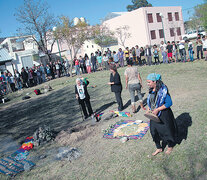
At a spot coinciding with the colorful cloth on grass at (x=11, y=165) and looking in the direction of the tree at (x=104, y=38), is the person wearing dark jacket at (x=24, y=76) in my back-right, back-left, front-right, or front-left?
front-left

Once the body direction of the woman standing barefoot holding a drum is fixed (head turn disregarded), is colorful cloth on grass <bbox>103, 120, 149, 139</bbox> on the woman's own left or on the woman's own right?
on the woman's own right

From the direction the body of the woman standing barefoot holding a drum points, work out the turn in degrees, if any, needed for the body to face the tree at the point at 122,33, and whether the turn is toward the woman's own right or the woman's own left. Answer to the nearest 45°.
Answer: approximately 135° to the woman's own right

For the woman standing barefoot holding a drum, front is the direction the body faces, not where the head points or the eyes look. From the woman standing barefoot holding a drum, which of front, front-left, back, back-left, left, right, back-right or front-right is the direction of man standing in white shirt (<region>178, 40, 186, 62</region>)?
back-right

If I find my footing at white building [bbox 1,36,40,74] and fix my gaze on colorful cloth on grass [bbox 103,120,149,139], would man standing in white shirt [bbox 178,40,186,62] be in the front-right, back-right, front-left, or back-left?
front-left

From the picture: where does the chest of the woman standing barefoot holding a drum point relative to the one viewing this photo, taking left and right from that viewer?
facing the viewer and to the left of the viewer

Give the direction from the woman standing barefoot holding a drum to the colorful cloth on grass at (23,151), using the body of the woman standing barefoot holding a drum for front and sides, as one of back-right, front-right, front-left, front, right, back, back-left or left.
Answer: front-right

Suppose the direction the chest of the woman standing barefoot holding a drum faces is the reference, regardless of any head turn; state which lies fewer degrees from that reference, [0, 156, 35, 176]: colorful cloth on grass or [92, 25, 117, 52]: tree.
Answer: the colorful cloth on grass

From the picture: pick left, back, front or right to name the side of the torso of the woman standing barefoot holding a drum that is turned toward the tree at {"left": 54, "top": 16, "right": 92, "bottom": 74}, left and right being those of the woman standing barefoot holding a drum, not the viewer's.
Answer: right

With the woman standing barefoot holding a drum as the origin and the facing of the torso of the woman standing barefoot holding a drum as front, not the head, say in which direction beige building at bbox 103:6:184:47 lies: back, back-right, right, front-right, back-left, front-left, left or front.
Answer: back-right
